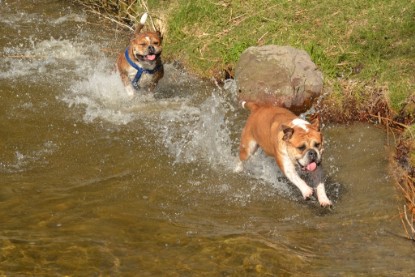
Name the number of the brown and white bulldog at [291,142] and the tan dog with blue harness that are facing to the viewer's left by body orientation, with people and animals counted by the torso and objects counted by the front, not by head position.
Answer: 0

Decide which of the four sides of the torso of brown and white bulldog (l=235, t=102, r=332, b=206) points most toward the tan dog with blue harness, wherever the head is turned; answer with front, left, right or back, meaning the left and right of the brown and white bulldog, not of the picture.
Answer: back

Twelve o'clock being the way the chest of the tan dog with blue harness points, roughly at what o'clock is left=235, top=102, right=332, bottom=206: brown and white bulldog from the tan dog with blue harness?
The brown and white bulldog is roughly at 11 o'clock from the tan dog with blue harness.

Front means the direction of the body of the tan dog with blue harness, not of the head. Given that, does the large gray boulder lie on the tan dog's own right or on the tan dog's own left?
on the tan dog's own left

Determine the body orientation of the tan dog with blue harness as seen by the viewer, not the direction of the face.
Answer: toward the camera

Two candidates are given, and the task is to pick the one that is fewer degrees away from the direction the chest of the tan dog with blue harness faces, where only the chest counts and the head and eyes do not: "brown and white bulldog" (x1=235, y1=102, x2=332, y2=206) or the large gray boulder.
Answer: the brown and white bulldog

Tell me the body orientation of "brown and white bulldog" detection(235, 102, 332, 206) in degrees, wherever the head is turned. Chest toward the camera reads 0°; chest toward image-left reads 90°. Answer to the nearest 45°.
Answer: approximately 315°

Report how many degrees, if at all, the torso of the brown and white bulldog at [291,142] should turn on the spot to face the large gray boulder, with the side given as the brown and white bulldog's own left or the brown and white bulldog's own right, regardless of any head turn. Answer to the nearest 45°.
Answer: approximately 135° to the brown and white bulldog's own left
